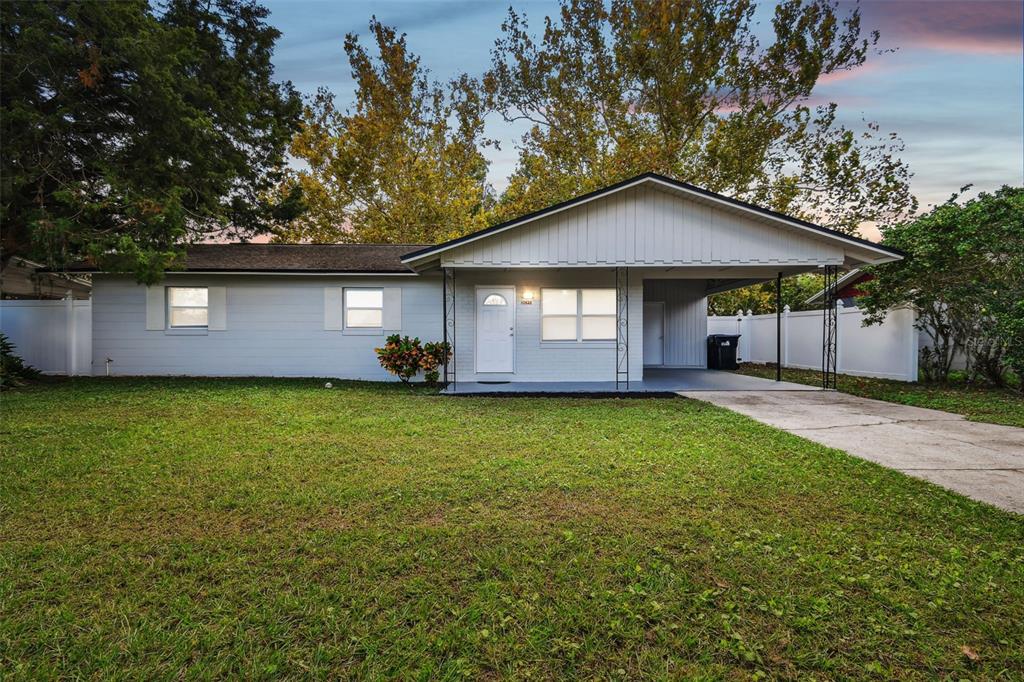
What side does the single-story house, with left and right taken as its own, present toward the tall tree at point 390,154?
back

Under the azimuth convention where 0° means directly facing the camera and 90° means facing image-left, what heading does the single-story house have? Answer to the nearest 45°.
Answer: approximately 0°

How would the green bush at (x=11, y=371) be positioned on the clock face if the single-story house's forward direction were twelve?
The green bush is roughly at 3 o'clock from the single-story house.

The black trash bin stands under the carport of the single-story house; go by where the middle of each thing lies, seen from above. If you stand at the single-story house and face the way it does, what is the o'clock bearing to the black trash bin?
The black trash bin is roughly at 8 o'clock from the single-story house.

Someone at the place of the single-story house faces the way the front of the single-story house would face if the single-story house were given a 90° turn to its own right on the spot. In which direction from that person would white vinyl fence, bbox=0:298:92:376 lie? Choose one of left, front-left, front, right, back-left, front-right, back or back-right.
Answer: front

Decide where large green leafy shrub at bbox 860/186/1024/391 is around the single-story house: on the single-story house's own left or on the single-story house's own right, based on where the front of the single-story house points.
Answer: on the single-story house's own left

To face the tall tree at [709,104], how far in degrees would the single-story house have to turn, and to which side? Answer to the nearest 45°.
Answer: approximately 135° to its left

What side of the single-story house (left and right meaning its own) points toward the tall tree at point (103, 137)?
right
